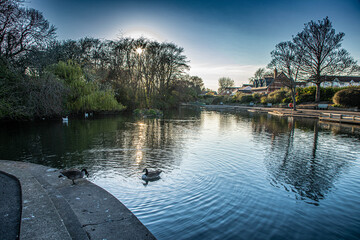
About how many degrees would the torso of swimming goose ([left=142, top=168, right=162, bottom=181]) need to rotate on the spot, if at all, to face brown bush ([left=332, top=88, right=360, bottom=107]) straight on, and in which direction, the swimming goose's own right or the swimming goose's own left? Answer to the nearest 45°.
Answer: approximately 135° to the swimming goose's own right

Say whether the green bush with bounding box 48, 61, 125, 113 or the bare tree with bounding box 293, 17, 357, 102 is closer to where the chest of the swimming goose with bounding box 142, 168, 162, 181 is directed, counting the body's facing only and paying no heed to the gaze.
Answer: the green bush

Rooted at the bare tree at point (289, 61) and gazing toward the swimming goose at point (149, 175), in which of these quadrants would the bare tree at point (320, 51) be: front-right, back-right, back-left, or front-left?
back-left

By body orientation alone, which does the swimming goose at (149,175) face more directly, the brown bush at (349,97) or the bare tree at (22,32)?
the bare tree

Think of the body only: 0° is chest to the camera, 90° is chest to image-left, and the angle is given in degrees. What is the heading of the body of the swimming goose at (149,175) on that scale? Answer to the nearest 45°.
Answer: approximately 90°

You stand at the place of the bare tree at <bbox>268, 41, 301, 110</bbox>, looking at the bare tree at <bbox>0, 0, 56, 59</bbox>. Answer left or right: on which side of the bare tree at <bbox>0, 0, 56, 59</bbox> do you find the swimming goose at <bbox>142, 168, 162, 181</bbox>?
left

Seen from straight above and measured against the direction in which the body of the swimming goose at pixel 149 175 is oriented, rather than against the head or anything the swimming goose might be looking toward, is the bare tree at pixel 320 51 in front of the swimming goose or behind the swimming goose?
behind

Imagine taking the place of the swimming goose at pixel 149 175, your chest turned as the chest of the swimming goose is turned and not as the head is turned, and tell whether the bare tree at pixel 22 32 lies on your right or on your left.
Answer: on your right

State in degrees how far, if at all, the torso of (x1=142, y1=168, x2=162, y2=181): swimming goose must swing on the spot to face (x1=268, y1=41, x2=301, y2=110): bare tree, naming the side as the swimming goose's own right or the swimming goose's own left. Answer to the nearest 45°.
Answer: approximately 135° to the swimming goose's own right

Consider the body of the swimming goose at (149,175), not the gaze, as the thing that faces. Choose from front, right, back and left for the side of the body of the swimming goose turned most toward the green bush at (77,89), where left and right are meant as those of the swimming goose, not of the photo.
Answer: right
